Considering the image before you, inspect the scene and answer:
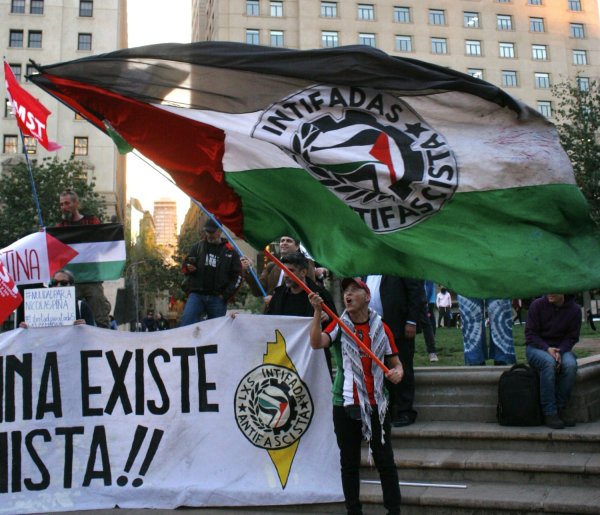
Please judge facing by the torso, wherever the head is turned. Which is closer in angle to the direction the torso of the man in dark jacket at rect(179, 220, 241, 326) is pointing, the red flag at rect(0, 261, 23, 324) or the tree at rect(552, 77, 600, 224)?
the red flag

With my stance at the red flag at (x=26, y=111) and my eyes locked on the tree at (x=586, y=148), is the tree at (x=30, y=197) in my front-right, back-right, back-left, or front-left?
front-left

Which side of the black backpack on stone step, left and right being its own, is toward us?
front

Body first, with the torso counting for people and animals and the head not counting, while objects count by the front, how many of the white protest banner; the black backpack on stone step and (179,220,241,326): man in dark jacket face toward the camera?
3

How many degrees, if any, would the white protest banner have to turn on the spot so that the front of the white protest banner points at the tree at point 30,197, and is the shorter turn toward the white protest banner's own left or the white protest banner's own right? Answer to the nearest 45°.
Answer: approximately 180°

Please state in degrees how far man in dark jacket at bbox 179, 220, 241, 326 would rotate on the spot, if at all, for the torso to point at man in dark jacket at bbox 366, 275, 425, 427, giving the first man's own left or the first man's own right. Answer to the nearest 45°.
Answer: approximately 45° to the first man's own left

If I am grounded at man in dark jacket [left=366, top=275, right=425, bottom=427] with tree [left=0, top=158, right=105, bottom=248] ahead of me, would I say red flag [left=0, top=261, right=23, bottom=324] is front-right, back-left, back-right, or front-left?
front-left

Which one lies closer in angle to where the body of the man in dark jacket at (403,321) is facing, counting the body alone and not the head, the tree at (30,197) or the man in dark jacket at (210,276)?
the man in dark jacket

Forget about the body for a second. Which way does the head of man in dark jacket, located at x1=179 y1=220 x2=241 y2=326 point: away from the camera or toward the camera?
toward the camera

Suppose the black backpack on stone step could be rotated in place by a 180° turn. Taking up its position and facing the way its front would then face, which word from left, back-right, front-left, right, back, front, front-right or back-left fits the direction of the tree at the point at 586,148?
front

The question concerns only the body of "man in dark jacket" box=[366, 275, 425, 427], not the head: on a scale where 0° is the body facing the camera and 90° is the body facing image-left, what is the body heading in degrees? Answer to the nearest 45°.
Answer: approximately 45°

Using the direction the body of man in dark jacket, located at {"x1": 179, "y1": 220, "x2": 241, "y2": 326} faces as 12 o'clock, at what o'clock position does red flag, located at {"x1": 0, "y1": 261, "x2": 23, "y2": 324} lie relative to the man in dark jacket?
The red flag is roughly at 2 o'clock from the man in dark jacket.

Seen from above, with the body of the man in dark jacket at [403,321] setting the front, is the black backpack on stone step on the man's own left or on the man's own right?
on the man's own left

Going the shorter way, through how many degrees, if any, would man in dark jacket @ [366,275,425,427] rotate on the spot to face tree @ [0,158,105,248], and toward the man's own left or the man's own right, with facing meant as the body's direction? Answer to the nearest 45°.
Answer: approximately 90° to the man's own right

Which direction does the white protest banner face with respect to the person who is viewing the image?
facing the viewer
